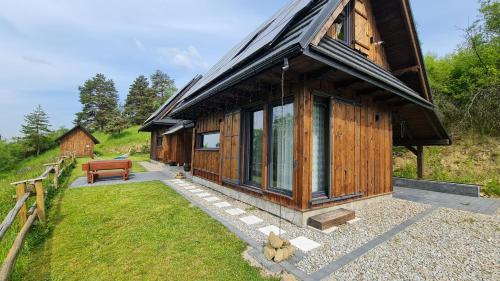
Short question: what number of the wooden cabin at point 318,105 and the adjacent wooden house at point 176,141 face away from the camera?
0

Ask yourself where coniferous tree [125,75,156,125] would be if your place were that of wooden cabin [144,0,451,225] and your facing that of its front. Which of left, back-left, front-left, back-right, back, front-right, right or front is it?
back

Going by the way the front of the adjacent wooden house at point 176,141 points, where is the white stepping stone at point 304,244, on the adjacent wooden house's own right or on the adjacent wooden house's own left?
on the adjacent wooden house's own left

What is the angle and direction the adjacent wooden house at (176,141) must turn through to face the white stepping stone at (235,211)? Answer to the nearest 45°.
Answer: approximately 45° to its left

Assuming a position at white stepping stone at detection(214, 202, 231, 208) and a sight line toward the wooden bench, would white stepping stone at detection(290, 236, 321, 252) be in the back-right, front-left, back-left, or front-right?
back-left

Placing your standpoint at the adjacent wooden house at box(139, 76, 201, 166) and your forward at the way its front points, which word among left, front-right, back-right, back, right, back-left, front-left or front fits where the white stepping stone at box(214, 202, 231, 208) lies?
front-left

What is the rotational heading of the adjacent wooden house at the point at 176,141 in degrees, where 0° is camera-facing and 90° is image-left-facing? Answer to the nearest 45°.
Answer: approximately 45°
